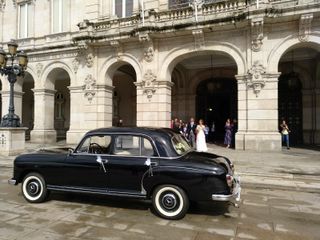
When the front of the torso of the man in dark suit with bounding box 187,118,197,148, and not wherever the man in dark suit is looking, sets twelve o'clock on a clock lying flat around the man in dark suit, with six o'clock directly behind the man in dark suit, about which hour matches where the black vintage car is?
The black vintage car is roughly at 12 o'clock from the man in dark suit.

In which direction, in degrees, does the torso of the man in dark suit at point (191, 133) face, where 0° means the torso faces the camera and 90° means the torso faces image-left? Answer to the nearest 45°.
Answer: approximately 0°
